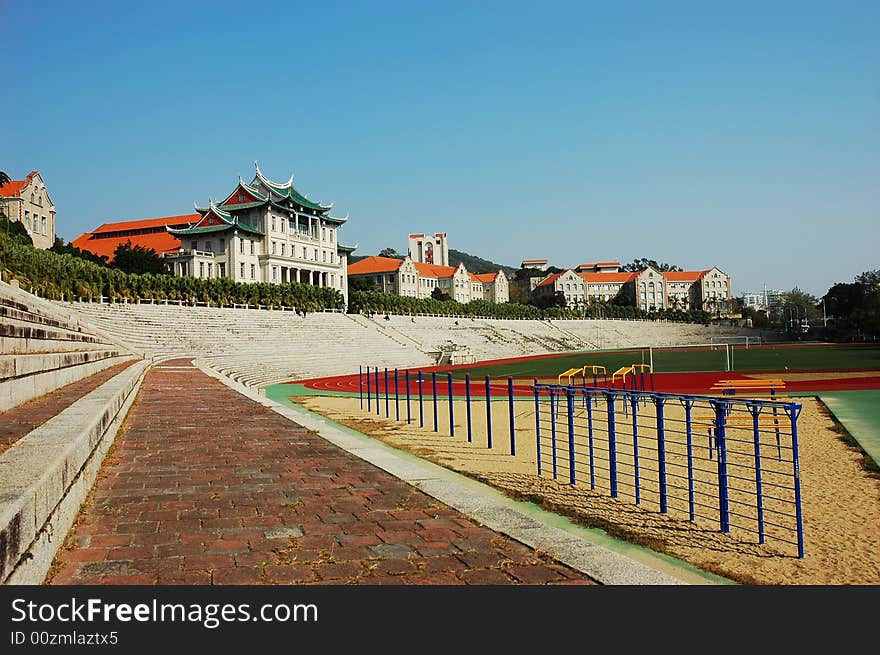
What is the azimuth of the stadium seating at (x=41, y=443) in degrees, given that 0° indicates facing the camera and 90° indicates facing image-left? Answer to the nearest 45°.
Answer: approximately 270°

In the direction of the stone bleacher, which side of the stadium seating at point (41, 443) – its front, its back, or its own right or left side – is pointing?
left
